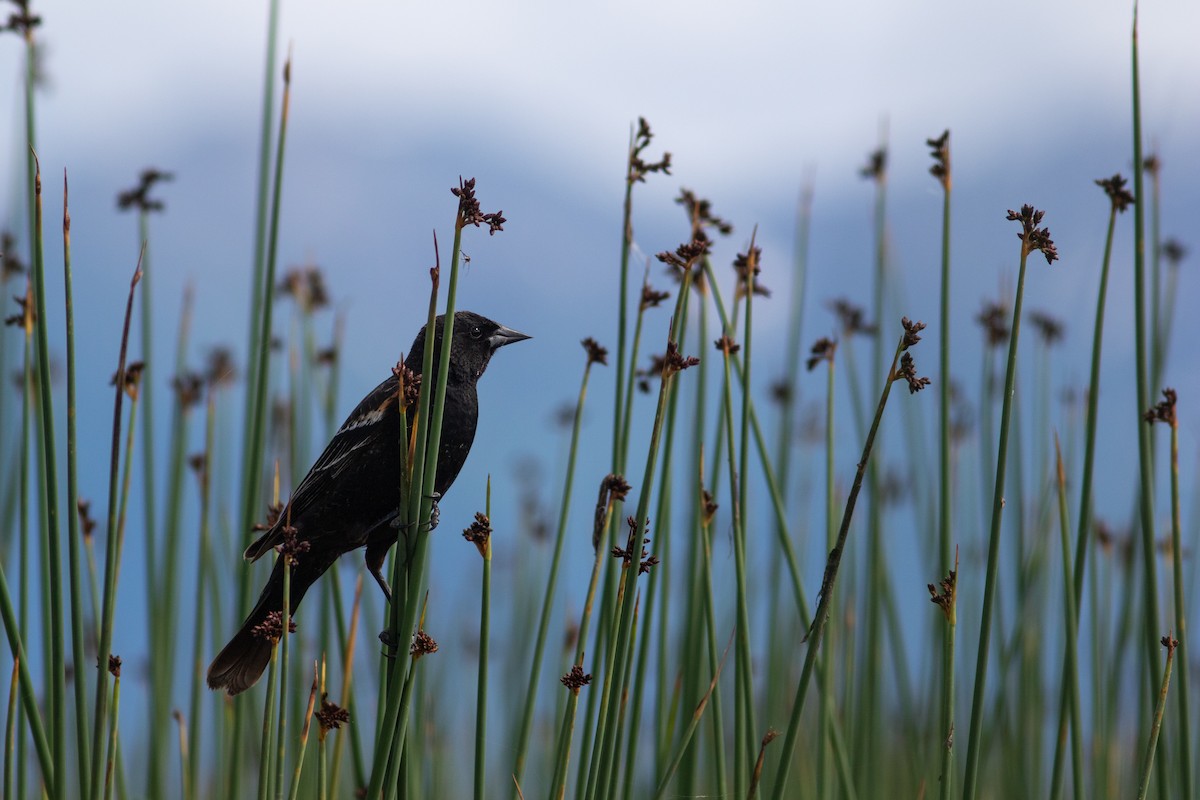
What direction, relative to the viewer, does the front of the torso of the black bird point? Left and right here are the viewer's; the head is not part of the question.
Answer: facing to the right of the viewer
